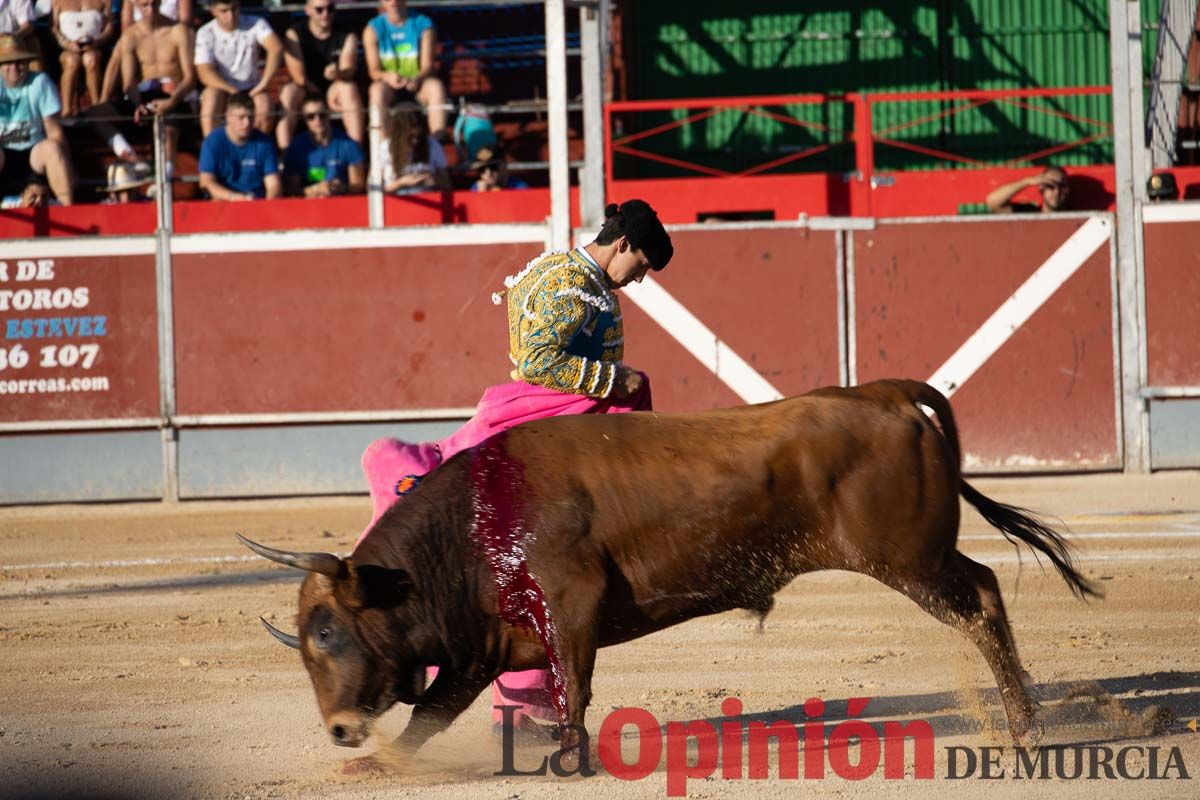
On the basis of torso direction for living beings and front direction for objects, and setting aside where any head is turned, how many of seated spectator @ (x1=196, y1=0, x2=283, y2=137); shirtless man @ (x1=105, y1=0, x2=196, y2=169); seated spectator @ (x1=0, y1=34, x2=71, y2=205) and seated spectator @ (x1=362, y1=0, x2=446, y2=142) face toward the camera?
4

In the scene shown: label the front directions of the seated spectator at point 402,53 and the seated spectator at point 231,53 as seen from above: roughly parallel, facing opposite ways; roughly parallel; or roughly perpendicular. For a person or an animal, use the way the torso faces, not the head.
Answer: roughly parallel

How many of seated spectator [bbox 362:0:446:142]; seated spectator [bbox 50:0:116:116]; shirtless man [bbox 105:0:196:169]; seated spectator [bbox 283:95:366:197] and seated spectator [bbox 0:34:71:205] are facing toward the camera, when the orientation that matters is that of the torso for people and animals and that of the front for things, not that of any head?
5

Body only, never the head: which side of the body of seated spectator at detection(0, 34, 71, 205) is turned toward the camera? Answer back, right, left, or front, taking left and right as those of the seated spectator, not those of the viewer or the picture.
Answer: front

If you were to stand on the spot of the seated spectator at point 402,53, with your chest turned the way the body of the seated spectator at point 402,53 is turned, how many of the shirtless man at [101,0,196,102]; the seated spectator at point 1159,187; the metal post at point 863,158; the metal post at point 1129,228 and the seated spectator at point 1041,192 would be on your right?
1

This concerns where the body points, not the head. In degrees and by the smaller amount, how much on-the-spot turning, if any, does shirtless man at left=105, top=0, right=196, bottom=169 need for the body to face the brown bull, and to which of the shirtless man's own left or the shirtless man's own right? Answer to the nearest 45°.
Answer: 0° — they already face it

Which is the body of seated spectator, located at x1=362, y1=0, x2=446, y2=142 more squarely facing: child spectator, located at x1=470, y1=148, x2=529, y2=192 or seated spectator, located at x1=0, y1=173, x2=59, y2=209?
the child spectator

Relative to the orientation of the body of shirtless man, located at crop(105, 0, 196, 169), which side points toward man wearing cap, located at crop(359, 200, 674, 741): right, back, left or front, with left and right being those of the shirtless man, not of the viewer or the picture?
front

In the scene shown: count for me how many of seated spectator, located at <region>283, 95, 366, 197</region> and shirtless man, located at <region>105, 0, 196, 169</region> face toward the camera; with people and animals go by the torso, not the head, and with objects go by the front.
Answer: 2

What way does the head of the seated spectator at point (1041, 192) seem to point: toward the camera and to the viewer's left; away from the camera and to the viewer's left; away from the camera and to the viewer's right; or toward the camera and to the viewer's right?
toward the camera and to the viewer's left

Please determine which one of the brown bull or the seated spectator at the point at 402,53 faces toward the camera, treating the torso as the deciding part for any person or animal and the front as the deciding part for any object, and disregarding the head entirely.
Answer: the seated spectator

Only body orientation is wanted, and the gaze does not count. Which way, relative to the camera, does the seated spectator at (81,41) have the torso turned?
toward the camera

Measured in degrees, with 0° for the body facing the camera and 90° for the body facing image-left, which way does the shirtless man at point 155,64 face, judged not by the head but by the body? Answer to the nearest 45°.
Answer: approximately 0°

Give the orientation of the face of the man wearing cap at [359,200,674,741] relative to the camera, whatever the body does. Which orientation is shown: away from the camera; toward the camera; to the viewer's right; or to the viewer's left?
to the viewer's right
